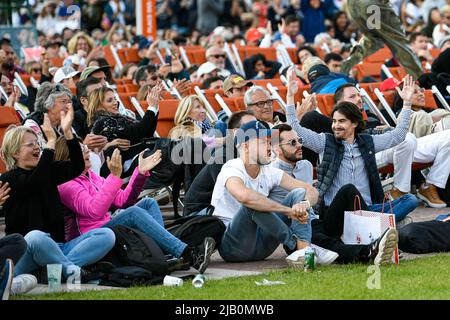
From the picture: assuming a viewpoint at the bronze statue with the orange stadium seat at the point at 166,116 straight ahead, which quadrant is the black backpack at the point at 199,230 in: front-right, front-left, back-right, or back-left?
front-left

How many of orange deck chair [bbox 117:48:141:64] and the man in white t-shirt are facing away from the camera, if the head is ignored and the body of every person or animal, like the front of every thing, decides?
0

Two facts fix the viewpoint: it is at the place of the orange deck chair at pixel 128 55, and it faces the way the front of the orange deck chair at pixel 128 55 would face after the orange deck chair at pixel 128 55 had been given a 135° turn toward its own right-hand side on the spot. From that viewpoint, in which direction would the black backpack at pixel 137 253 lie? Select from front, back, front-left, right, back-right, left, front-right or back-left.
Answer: left

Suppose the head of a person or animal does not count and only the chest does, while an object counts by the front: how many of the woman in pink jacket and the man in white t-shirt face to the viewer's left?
0

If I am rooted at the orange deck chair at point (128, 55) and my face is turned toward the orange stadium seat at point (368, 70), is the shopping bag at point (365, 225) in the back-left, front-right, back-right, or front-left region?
front-right

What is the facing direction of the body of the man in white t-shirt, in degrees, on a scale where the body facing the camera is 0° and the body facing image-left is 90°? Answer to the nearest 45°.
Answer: approximately 315°

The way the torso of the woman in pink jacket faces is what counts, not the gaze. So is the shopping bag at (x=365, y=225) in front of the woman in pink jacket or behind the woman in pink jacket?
in front

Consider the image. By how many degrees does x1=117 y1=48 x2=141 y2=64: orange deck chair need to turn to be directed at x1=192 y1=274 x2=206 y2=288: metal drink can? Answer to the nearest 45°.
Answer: approximately 45° to its right

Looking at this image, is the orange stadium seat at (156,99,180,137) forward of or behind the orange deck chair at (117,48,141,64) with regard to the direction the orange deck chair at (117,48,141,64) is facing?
forward

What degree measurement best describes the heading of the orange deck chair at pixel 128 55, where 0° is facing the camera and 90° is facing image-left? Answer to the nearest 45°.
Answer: approximately 315°

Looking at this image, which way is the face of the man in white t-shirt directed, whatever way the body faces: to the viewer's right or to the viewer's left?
to the viewer's right

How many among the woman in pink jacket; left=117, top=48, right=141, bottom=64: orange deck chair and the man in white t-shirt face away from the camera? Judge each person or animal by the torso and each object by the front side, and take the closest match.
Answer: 0

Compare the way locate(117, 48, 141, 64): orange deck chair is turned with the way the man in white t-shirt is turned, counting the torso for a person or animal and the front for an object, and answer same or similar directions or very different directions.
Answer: same or similar directions

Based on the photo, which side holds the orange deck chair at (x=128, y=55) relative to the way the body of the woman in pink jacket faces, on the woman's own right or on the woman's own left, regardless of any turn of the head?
on the woman's own left

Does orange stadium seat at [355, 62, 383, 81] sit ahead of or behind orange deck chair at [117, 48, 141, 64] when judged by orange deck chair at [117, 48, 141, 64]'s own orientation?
ahead
